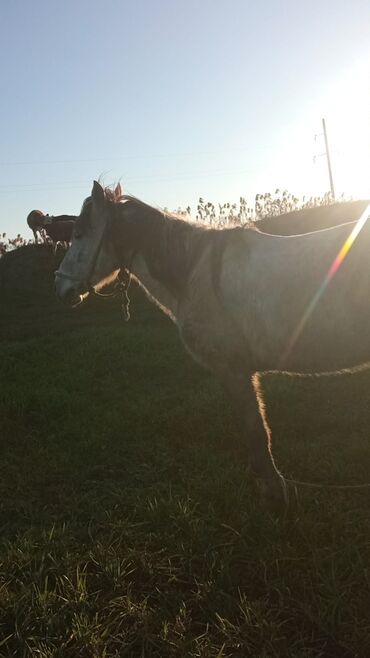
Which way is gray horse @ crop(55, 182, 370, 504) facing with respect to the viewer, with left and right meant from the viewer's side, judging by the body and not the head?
facing to the left of the viewer

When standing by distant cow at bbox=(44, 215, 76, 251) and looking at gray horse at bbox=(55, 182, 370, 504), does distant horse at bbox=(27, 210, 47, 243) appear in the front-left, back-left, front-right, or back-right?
back-right

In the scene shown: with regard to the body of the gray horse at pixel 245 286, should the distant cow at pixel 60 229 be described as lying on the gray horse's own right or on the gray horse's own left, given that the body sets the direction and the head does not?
on the gray horse's own right

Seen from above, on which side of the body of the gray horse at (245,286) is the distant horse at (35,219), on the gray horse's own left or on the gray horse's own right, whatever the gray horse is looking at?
on the gray horse's own right
